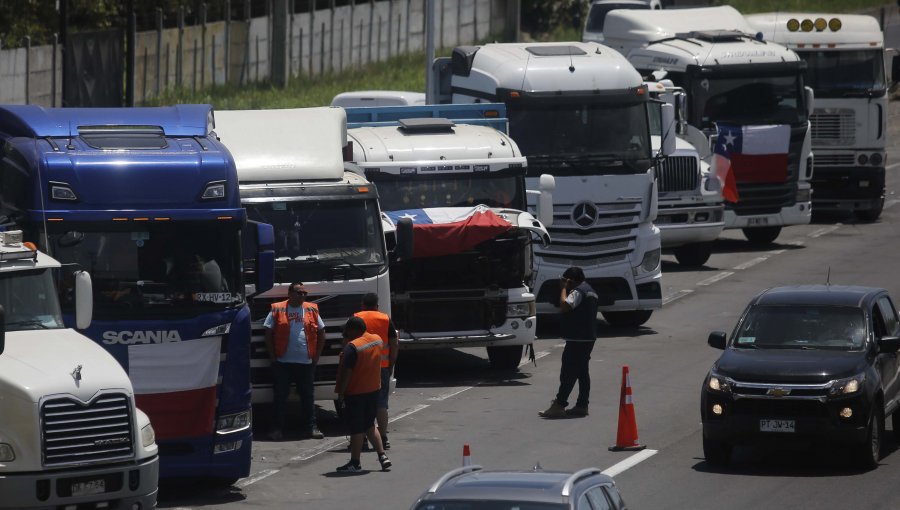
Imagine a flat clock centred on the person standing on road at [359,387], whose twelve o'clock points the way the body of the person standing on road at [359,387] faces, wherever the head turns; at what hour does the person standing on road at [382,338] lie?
the person standing on road at [382,338] is roughly at 2 o'clock from the person standing on road at [359,387].

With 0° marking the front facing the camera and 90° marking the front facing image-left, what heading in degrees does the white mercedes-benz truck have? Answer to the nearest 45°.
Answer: approximately 315°

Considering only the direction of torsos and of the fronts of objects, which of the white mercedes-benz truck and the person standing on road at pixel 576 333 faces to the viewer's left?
the person standing on road

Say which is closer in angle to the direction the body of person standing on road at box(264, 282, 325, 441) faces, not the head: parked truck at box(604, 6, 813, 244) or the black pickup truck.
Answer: the black pickup truck

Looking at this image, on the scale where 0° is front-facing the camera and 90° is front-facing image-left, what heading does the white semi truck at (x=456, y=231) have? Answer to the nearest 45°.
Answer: approximately 0°

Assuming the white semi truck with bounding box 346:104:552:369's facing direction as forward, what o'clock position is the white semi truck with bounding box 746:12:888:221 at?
the white semi truck with bounding box 746:12:888:221 is roughly at 7 o'clock from the white semi truck with bounding box 346:104:552:369.

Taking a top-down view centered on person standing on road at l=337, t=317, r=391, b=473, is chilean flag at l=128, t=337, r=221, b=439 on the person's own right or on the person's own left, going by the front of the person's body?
on the person's own left

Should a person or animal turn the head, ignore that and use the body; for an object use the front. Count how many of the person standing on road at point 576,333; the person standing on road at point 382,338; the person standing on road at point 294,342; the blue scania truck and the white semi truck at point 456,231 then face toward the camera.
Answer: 3

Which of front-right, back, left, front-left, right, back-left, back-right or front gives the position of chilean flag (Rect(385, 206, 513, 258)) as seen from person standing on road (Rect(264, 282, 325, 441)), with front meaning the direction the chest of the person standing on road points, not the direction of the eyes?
back-left

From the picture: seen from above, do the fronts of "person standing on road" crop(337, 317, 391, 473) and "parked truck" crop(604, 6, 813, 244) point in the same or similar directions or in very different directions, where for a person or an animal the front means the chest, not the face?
very different directions

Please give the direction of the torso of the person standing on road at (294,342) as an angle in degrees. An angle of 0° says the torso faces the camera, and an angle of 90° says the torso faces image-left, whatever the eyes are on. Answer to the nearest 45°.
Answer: approximately 0°
